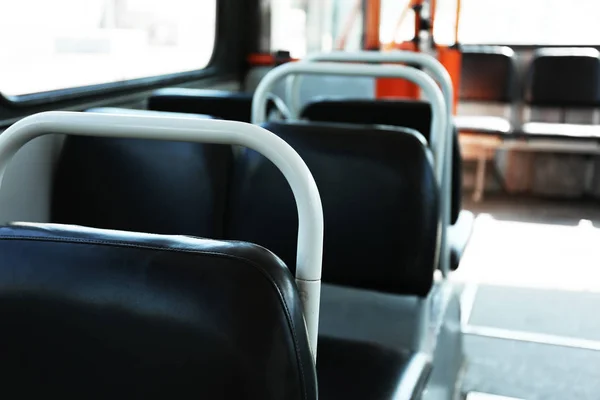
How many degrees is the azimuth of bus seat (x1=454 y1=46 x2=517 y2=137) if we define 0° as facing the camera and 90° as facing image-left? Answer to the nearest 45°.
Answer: approximately 0°

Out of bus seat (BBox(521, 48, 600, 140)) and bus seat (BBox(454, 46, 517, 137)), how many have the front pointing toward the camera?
2

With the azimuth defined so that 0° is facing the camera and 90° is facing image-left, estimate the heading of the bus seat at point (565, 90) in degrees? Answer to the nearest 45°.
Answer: approximately 0°
